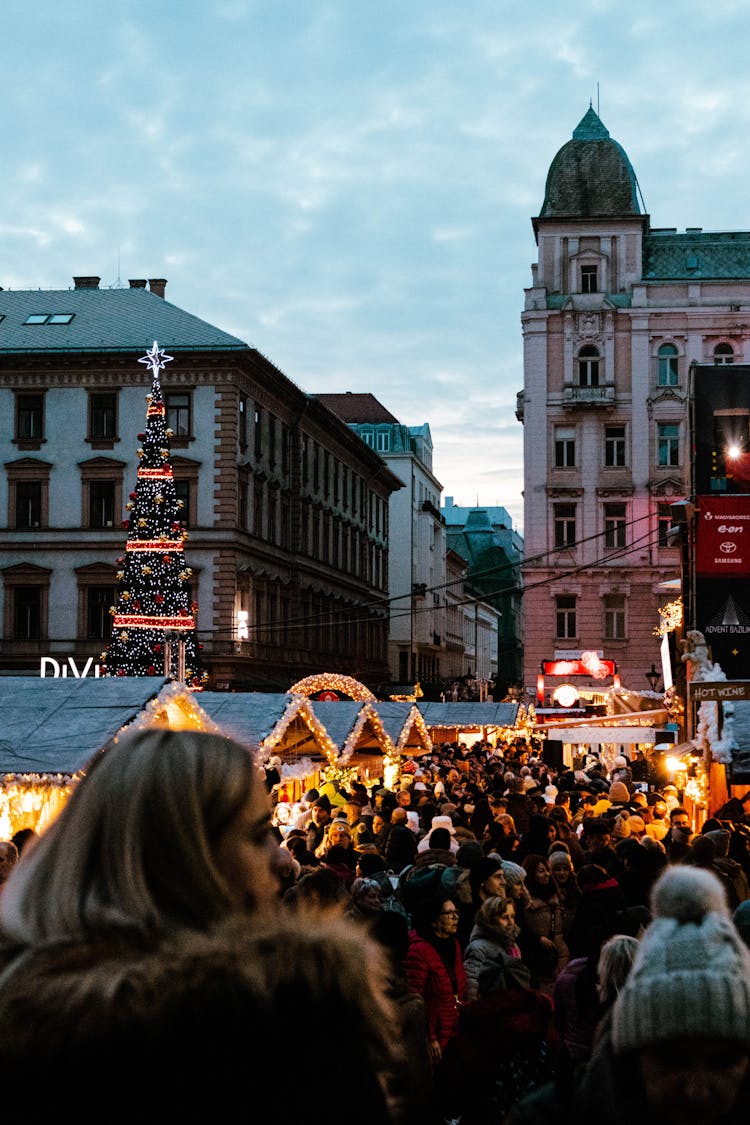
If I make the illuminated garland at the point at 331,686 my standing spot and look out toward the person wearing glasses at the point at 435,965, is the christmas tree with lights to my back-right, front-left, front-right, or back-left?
back-right

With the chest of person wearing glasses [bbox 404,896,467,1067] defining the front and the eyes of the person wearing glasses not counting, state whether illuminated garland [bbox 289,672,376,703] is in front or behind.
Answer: behind

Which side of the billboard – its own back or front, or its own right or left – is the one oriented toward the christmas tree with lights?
right

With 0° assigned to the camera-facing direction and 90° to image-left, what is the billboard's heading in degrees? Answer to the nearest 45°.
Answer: approximately 0°

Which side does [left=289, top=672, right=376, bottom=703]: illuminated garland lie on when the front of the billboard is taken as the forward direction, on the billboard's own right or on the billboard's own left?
on the billboard's own right

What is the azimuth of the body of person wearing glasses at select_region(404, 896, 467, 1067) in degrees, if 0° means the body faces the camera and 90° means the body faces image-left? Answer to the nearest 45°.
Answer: approximately 315°
